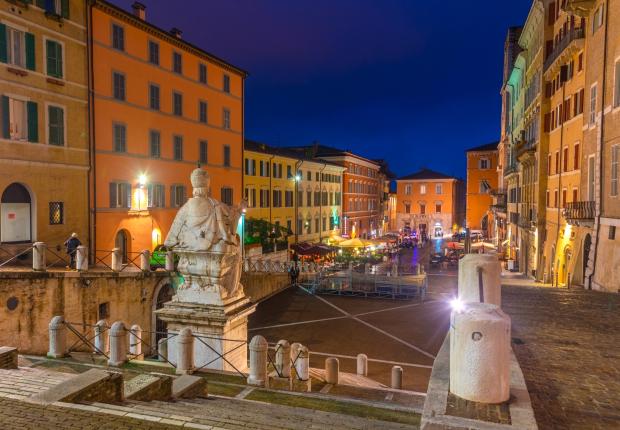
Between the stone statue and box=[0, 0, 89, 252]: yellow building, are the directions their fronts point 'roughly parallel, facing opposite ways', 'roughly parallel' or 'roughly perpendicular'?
roughly perpendicular

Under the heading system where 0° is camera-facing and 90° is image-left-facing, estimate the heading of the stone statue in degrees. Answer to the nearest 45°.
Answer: approximately 225°

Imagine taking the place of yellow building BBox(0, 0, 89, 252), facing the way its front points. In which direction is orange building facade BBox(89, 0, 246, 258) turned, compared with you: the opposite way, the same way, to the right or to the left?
the same way

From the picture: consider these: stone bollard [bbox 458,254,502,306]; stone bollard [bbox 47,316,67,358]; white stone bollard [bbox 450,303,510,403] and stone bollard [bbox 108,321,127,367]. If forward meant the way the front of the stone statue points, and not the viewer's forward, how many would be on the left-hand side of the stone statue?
2

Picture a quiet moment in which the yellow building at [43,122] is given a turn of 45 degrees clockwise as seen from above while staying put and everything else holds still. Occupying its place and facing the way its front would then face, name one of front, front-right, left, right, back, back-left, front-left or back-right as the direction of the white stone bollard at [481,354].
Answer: front

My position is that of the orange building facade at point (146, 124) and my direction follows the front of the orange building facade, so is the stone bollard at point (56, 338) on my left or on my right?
on my right

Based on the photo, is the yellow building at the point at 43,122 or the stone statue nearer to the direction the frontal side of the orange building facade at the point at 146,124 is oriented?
the stone statue

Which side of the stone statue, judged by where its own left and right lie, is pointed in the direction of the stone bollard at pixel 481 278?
right

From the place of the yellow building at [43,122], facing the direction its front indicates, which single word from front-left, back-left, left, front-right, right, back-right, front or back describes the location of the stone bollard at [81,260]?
front-right

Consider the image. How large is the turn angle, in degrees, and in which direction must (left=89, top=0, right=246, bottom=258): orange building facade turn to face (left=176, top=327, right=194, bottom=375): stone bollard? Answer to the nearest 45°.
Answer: approximately 45° to its right

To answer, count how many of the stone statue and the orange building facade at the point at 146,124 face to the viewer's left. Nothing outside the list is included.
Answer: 0

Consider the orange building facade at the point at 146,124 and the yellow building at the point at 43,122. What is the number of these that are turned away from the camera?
0

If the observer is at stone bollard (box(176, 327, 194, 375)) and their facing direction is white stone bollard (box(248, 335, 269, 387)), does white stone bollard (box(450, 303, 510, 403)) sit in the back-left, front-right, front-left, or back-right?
front-right

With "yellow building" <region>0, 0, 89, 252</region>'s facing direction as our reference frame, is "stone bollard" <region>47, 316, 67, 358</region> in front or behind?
in front

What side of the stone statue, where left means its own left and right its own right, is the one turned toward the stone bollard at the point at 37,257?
left

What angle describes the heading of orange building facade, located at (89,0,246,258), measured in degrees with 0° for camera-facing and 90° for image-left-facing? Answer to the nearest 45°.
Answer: approximately 315°

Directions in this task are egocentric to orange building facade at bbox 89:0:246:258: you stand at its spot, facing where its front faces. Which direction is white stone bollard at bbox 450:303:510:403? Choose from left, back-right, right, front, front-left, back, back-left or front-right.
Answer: front-right
